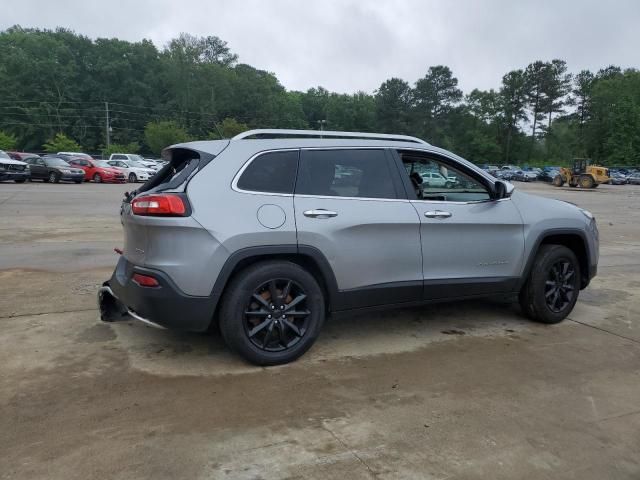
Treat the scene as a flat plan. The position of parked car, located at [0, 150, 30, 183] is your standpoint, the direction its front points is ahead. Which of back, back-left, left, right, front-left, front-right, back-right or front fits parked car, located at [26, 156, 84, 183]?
left

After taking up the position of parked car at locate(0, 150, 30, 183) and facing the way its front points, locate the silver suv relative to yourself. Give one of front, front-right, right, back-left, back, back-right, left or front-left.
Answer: front-right

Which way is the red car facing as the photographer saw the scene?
facing the viewer and to the right of the viewer

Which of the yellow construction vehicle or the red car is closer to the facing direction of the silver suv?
the yellow construction vehicle

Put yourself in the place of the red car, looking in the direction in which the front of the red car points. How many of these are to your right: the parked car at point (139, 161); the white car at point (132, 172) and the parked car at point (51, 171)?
1

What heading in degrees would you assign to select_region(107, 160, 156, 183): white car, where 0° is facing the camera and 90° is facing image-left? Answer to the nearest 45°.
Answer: approximately 315°

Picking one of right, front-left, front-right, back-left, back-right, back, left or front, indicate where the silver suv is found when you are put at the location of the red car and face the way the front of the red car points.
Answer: front-right

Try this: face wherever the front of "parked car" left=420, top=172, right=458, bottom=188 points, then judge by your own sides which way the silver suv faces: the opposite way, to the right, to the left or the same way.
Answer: to the left

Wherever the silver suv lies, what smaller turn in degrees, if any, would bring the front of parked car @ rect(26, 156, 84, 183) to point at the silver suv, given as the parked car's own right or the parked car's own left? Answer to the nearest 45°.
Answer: approximately 45° to the parked car's own right

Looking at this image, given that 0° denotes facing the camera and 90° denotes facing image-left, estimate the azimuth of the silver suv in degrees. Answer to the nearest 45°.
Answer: approximately 225°
